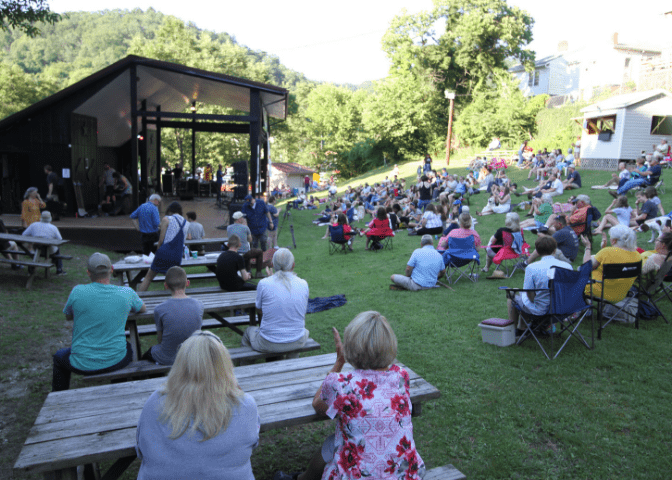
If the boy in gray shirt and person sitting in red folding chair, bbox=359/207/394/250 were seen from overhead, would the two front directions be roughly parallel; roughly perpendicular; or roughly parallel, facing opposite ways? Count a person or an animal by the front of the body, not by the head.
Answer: roughly parallel

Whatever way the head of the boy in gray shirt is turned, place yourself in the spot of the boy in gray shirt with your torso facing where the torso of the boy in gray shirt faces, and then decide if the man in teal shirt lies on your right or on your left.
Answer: on your left

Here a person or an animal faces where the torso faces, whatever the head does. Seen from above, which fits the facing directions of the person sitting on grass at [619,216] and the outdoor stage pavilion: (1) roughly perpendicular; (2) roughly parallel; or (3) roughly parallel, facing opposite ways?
roughly parallel, facing opposite ways

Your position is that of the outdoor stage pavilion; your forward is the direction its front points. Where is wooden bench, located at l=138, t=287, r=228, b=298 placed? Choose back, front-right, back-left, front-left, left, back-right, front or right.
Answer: front-right

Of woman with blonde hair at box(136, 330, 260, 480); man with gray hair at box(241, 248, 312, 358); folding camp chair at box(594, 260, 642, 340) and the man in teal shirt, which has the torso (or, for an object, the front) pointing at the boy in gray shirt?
the woman with blonde hair

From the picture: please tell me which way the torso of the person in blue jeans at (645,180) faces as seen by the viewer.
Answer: to the viewer's left

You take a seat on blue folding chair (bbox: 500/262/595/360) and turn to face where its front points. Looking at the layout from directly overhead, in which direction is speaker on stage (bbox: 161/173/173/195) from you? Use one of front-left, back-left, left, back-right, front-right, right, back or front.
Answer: front

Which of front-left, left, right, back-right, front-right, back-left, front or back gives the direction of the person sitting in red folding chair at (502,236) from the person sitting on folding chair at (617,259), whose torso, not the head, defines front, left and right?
front

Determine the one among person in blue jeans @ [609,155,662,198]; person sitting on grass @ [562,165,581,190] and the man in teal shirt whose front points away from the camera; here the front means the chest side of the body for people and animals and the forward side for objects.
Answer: the man in teal shirt

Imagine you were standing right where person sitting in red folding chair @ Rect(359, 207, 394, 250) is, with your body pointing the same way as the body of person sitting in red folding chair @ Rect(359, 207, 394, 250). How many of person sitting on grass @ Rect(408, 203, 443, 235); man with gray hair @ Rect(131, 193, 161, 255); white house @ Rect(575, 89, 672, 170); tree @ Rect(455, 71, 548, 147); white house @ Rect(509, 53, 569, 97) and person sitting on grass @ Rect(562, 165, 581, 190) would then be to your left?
1

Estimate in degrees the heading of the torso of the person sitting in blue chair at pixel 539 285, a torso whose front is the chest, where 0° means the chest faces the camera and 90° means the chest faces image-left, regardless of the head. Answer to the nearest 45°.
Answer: approximately 135°

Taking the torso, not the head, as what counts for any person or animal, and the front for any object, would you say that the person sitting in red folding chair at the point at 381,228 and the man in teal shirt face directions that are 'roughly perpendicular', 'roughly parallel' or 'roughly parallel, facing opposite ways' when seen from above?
roughly parallel

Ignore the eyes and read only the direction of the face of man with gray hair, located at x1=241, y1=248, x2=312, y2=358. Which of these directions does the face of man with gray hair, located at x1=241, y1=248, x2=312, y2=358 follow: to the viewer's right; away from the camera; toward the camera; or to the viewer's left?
away from the camera

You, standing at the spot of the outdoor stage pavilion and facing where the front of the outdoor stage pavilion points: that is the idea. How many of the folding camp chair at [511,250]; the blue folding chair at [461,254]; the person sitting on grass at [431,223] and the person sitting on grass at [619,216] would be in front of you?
4

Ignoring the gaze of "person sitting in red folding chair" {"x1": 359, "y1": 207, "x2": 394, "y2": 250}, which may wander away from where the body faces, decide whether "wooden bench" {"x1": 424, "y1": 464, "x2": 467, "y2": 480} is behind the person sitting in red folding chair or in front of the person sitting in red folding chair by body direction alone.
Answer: behind

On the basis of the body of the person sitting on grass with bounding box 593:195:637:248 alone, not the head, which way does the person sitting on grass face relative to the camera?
to the viewer's left

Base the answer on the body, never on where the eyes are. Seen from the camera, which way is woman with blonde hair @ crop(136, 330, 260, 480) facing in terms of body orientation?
away from the camera

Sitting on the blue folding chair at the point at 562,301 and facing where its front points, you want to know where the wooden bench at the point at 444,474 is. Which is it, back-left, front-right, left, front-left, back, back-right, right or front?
back-left

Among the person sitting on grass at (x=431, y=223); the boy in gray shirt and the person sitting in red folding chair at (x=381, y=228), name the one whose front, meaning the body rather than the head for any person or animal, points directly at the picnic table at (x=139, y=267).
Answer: the boy in gray shirt

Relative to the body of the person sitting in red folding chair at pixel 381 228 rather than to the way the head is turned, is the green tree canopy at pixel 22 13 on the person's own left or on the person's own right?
on the person's own left

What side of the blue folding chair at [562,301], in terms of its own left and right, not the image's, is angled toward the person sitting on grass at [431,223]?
front

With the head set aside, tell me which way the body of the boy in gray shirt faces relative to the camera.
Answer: away from the camera

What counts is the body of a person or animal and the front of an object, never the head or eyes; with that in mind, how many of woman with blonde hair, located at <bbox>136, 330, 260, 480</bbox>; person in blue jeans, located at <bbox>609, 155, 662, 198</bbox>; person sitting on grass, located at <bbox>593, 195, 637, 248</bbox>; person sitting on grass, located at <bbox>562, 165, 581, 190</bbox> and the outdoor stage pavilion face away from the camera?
1

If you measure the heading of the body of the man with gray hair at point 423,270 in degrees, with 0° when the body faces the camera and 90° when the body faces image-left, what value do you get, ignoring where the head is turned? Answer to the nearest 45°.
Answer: approximately 135°

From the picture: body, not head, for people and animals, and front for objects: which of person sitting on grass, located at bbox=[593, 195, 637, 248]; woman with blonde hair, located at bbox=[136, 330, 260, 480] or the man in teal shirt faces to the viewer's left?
the person sitting on grass
